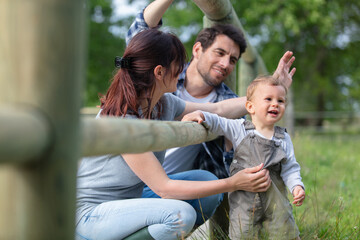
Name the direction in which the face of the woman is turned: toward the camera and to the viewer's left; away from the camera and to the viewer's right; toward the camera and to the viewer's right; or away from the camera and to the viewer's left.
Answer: away from the camera and to the viewer's right

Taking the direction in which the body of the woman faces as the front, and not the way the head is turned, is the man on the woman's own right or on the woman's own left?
on the woman's own left

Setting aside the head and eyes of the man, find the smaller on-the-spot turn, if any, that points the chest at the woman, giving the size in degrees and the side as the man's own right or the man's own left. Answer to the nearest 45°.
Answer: approximately 45° to the man's own right

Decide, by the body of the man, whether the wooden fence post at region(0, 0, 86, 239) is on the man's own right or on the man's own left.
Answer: on the man's own right

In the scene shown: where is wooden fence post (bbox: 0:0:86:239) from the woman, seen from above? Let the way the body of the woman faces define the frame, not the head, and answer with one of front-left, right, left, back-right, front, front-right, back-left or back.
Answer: right

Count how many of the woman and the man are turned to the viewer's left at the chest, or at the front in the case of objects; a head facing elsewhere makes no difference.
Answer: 0

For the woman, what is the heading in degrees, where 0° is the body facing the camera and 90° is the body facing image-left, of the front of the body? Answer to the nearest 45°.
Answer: approximately 270°

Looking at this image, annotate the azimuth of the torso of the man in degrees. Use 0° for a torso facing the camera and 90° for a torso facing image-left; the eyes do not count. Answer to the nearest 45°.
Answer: approximately 315°
